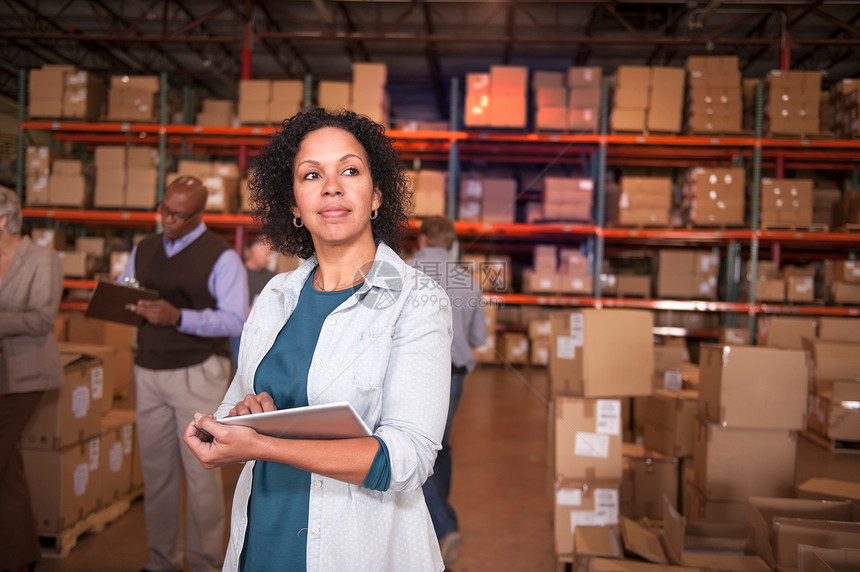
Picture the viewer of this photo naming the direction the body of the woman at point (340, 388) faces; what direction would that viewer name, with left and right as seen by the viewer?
facing the viewer and to the left of the viewer

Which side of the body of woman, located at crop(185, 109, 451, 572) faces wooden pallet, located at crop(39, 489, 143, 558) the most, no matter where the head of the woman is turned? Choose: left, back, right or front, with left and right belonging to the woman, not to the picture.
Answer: right

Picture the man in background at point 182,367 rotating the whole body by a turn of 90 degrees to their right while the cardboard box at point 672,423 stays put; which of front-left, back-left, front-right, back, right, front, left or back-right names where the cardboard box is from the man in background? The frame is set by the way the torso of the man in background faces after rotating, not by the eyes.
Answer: back-right

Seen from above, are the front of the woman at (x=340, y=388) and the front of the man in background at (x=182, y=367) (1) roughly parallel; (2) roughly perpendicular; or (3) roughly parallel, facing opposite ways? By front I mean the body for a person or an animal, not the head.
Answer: roughly parallel

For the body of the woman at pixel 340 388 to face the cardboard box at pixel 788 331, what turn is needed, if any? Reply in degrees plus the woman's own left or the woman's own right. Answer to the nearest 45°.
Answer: approximately 180°

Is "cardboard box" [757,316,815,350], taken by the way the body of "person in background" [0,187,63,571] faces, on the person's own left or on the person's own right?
on the person's own left

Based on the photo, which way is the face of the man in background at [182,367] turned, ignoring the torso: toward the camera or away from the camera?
toward the camera

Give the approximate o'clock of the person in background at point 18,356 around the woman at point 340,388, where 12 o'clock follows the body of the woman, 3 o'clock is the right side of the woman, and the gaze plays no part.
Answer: The person in background is roughly at 3 o'clock from the woman.
